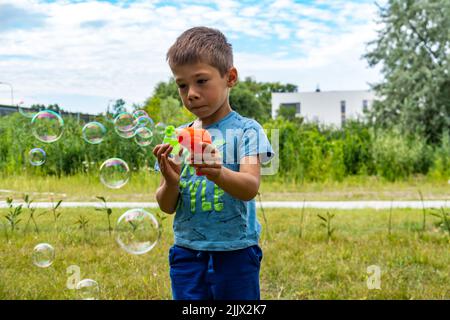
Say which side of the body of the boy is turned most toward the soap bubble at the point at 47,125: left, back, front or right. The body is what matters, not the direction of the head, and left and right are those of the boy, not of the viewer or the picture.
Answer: right

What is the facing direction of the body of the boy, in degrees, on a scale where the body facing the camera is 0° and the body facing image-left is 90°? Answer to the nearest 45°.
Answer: approximately 45°

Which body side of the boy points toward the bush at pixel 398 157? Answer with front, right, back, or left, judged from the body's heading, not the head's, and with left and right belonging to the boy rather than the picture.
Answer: back

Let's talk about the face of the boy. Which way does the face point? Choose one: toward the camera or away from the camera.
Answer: toward the camera

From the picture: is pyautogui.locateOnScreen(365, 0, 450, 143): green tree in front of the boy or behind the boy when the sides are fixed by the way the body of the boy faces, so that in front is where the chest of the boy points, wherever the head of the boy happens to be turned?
behind

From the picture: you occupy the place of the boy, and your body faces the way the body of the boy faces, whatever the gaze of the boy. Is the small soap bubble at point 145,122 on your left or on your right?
on your right

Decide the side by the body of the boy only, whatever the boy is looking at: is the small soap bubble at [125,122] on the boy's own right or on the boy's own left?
on the boy's own right

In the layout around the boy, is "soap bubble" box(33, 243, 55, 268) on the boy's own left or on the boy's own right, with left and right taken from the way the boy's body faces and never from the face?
on the boy's own right

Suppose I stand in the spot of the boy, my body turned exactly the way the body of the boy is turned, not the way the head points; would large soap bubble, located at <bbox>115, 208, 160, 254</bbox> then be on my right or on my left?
on my right

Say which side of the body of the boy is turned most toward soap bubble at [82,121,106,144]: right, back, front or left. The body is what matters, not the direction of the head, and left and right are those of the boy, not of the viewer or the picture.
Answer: right
